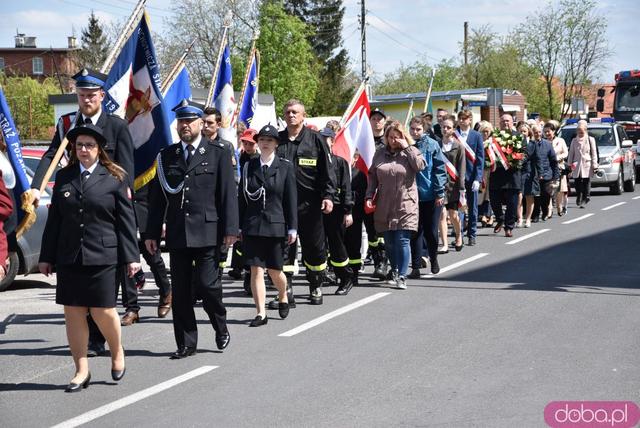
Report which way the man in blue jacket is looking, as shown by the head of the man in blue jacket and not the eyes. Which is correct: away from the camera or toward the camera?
toward the camera

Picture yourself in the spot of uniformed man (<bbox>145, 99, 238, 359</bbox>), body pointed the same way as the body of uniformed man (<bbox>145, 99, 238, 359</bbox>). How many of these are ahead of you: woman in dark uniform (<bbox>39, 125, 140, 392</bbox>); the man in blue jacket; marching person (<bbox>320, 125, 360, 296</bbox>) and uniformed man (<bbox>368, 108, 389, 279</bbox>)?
1

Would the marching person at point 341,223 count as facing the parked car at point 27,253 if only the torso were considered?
no

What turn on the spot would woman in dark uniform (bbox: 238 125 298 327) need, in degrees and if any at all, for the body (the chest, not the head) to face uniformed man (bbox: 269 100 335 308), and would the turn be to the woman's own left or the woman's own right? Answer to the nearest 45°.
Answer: approximately 180°

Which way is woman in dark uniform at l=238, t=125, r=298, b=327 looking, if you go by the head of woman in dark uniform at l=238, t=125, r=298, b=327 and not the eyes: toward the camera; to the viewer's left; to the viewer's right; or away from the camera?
toward the camera

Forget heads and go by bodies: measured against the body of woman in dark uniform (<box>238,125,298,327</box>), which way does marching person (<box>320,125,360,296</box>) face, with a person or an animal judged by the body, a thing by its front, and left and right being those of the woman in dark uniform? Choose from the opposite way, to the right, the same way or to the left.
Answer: the same way

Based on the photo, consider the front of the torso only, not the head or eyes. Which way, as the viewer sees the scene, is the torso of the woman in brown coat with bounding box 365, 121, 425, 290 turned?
toward the camera

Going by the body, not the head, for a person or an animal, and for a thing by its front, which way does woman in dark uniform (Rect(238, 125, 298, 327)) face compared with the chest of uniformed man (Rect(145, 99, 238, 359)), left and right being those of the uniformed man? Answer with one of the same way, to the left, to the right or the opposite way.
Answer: the same way

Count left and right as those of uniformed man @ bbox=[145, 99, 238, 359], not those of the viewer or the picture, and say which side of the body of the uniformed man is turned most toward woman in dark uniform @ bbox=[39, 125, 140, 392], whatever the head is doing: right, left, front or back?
front

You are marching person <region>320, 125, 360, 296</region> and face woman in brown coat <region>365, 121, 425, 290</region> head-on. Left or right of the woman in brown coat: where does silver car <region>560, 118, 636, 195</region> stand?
left

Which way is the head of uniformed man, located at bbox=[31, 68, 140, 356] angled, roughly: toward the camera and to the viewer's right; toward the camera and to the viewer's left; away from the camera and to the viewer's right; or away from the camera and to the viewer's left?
toward the camera and to the viewer's left
